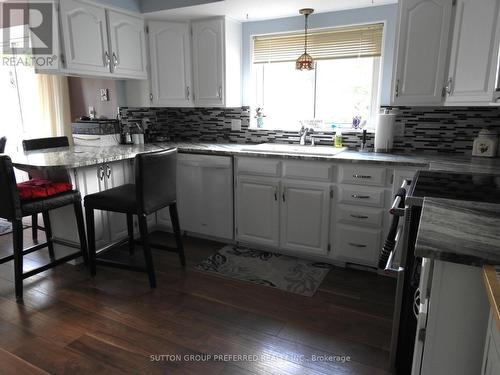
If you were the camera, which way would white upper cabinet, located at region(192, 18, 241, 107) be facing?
facing the viewer and to the left of the viewer

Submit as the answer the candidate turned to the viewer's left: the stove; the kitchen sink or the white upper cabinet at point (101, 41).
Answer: the stove

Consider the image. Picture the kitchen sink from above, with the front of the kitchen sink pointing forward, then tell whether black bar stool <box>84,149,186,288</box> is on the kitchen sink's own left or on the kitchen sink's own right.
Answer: on the kitchen sink's own right

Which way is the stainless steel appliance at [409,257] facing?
to the viewer's left

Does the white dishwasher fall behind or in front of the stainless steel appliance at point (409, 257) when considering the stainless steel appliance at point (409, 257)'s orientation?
in front

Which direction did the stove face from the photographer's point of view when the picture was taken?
facing to the left of the viewer

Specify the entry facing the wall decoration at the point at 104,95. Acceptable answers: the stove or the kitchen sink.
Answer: the stove

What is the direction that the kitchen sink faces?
toward the camera

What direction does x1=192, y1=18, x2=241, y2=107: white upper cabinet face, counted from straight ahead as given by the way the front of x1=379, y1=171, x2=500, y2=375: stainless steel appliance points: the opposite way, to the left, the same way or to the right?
to the left

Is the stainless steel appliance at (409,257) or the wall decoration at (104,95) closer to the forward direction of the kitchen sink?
the stainless steel appliance

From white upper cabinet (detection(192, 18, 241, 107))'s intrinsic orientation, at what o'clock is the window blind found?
The window blind is roughly at 8 o'clock from the white upper cabinet.

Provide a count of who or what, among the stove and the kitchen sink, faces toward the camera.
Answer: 1

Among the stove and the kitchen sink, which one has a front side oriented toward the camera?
the kitchen sink

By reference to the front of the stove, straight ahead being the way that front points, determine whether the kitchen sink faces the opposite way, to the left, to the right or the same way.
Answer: to the left
